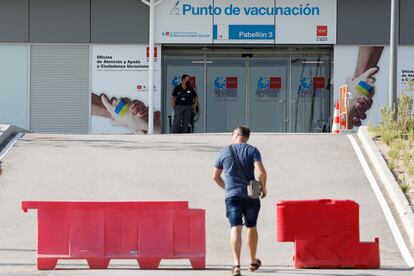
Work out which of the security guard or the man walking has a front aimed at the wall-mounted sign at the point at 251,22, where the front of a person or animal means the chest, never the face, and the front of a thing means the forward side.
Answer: the man walking

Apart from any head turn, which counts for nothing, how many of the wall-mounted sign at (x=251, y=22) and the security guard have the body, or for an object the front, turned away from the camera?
0

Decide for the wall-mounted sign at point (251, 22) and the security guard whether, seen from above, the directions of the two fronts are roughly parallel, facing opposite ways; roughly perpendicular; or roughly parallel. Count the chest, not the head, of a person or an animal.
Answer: roughly parallel

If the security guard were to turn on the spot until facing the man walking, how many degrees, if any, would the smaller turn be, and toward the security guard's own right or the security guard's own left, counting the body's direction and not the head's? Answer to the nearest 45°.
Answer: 0° — they already face them

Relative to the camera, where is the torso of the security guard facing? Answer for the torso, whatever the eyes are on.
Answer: toward the camera

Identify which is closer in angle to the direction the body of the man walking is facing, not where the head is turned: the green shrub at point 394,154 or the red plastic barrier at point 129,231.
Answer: the green shrub

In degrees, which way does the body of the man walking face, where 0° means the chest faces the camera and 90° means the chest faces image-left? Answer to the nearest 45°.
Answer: approximately 180°

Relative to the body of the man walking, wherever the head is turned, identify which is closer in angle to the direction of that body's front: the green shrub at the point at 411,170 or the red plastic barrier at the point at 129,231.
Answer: the green shrub

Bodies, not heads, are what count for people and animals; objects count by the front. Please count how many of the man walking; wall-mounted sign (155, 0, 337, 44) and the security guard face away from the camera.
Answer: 1

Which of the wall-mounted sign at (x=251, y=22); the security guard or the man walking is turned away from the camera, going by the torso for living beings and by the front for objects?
the man walking

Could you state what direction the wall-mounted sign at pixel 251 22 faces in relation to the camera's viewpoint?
facing the viewer

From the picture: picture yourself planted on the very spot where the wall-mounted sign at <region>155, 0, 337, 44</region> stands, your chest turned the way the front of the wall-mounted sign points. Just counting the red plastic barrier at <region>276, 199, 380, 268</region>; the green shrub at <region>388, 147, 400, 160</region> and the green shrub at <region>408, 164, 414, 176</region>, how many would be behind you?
0

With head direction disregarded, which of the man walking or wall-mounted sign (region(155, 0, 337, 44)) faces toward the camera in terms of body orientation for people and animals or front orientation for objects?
the wall-mounted sign

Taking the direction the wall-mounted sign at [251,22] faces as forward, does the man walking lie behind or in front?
in front

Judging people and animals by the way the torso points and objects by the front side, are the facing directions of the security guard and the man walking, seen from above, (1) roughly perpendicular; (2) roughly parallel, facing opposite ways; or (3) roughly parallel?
roughly parallel, facing opposite ways

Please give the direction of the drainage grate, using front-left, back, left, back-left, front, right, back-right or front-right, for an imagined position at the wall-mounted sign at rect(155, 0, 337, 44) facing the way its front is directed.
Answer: front
